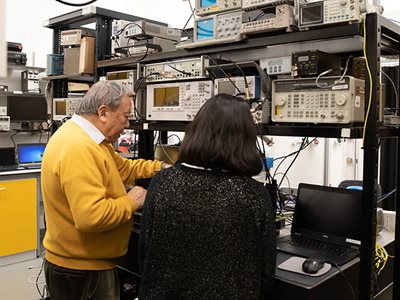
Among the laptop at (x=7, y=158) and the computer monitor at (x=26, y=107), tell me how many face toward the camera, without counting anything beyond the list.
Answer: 2

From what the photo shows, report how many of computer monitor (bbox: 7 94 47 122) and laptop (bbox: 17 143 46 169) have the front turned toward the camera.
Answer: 2

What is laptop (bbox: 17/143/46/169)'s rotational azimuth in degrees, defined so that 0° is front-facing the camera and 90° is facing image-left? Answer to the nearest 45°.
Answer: approximately 0°

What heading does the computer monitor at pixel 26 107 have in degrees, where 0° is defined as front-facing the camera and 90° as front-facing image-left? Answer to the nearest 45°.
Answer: approximately 0°
